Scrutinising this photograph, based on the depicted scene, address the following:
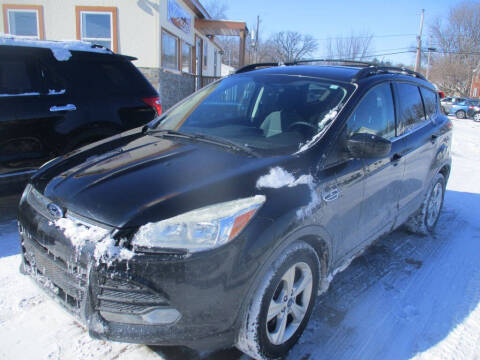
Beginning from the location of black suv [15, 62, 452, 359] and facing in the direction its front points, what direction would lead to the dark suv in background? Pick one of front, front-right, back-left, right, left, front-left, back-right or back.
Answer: right
